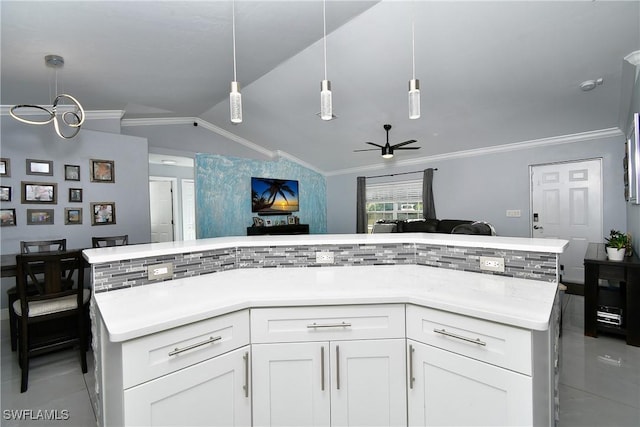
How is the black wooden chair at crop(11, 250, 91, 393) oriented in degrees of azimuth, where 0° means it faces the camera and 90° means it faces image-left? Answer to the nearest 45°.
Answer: approximately 180°

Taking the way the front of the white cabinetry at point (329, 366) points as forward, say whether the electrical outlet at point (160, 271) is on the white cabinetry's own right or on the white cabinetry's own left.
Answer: on the white cabinetry's own right

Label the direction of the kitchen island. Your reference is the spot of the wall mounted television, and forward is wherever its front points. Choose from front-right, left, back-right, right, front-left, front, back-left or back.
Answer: front-right

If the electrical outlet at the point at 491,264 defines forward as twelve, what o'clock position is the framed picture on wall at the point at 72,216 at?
The framed picture on wall is roughly at 3 o'clock from the electrical outlet.

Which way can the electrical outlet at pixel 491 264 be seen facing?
toward the camera

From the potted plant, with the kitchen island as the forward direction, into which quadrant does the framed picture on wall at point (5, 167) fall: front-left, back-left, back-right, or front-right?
front-right

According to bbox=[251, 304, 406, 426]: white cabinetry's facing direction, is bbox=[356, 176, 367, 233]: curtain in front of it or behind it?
behind

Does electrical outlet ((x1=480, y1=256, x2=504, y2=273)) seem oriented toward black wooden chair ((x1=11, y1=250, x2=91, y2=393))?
no

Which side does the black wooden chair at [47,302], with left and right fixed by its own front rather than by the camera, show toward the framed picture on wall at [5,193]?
front

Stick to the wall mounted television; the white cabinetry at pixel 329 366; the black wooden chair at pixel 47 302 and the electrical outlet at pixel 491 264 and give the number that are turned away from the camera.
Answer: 1

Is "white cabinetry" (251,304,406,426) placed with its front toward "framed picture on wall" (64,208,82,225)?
no

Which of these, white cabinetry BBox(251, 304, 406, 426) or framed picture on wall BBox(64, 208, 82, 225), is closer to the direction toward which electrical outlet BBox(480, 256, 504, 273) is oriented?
the white cabinetry

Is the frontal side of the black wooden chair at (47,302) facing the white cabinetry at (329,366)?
no

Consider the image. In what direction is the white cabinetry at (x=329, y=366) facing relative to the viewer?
toward the camera

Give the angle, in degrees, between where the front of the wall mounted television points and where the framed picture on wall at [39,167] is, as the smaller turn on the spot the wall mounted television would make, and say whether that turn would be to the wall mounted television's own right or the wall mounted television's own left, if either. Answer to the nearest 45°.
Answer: approximately 90° to the wall mounted television's own right
